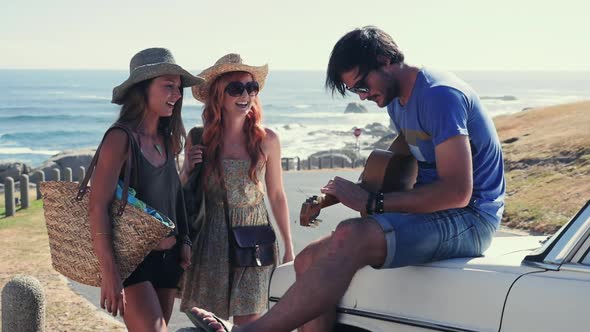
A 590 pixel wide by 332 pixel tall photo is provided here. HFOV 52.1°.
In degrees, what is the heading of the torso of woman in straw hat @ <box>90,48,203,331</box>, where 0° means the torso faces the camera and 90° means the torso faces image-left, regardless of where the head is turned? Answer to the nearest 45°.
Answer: approximately 315°

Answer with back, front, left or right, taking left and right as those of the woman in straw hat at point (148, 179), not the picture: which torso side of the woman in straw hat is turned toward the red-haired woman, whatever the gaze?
left

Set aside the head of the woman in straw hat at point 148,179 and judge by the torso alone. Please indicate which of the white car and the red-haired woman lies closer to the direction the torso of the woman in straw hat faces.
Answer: the white car

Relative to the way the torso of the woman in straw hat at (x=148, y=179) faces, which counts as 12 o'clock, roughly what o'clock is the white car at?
The white car is roughly at 12 o'clock from the woman in straw hat.
